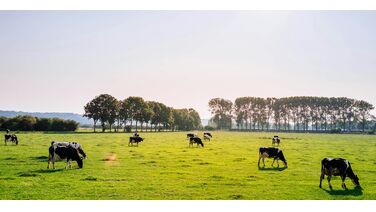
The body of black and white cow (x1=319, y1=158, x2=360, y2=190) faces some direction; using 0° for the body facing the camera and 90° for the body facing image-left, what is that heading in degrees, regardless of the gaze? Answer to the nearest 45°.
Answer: approximately 270°

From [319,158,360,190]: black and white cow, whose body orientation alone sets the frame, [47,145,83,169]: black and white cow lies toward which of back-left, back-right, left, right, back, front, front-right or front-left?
back
